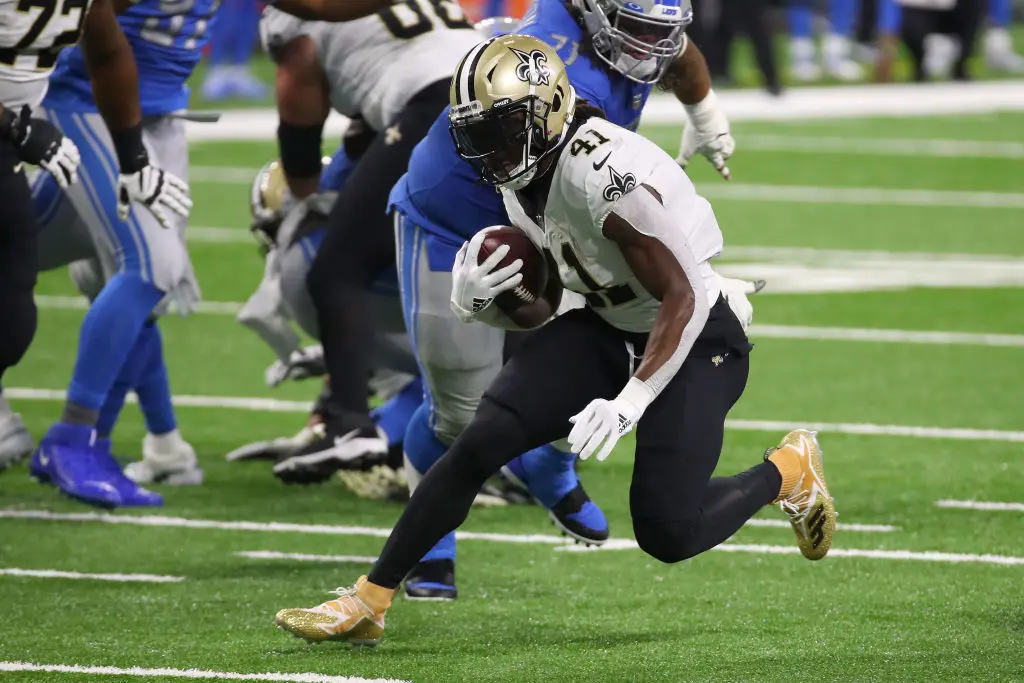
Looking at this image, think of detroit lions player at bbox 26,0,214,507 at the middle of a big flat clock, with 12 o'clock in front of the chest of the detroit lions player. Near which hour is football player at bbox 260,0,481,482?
The football player is roughly at 12 o'clock from the detroit lions player.

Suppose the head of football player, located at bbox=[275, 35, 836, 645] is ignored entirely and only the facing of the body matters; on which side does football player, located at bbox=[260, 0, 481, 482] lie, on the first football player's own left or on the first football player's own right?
on the first football player's own right

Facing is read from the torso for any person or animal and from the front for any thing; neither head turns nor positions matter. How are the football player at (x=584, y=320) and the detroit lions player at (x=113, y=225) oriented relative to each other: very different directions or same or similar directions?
very different directions

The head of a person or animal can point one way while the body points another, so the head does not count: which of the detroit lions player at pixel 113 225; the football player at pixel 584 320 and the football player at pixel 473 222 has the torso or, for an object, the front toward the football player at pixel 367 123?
the detroit lions player

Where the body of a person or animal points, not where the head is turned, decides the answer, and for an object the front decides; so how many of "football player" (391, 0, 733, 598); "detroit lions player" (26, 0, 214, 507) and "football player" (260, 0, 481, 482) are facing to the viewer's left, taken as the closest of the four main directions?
1

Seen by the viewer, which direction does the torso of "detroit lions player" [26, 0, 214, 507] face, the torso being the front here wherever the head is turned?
to the viewer's right

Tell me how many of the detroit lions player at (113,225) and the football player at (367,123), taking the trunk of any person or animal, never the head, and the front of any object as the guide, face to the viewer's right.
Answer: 1

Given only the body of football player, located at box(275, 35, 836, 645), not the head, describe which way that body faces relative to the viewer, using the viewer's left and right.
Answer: facing the viewer and to the left of the viewer

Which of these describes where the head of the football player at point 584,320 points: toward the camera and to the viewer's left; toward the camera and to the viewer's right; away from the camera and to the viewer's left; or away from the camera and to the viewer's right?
toward the camera and to the viewer's left
